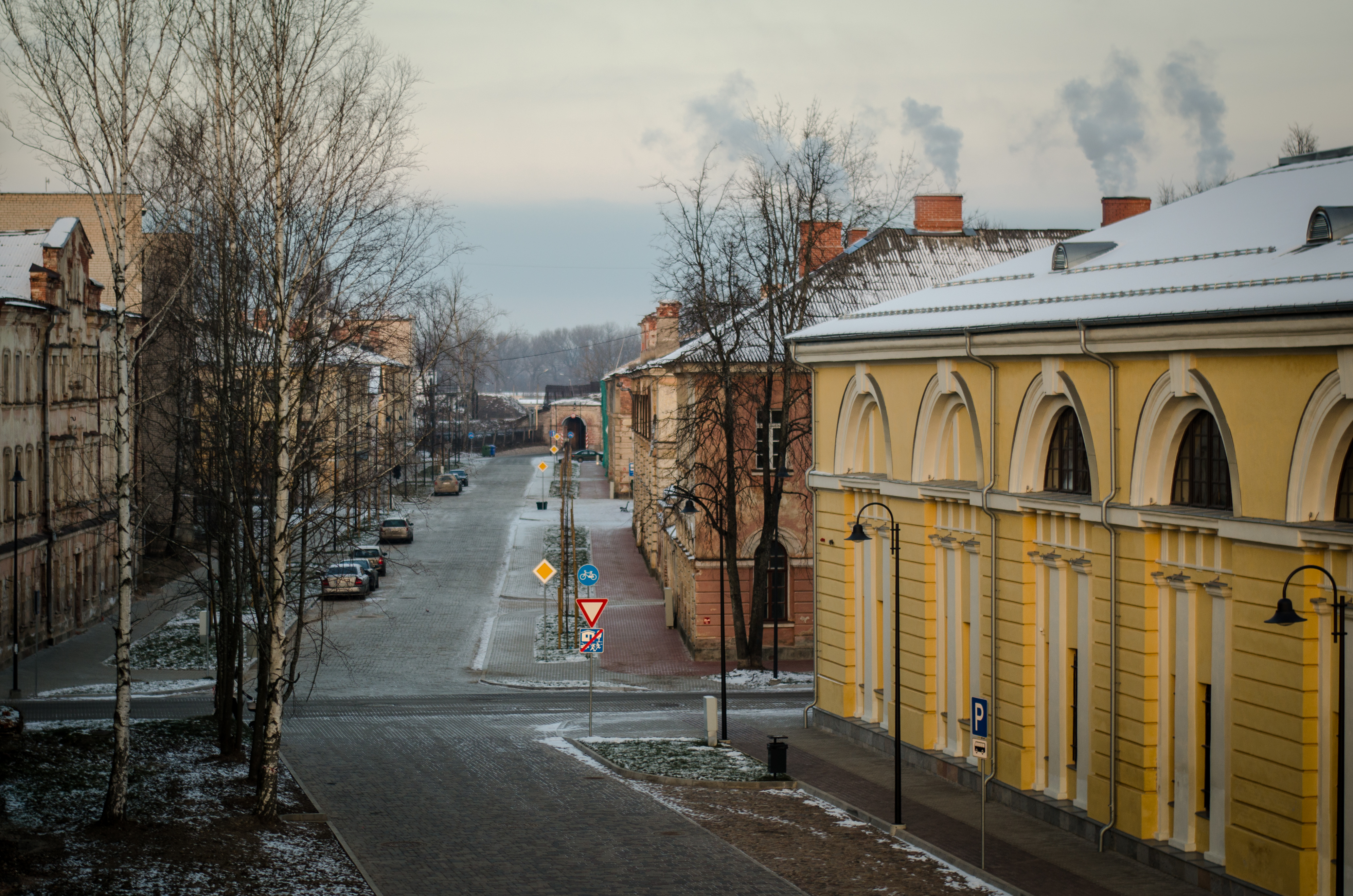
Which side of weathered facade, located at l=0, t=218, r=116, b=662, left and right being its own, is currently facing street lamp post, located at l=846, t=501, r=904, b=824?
front

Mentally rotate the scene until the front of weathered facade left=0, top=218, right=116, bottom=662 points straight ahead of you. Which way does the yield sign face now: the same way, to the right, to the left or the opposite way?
to the right

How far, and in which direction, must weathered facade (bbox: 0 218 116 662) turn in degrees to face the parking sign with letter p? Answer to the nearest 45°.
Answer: approximately 45° to its right

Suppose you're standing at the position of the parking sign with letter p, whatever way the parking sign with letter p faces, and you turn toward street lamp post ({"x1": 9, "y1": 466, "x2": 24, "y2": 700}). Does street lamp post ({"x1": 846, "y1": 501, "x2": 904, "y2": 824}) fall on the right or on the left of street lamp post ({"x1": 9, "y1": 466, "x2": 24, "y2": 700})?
right

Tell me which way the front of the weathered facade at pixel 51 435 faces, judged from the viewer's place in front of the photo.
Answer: facing the viewer and to the right of the viewer

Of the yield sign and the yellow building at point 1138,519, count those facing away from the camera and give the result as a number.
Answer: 0

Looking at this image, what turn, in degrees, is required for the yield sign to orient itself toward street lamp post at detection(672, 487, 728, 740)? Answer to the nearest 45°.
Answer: approximately 135° to its left

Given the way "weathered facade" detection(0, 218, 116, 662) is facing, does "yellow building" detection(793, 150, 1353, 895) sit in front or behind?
in front

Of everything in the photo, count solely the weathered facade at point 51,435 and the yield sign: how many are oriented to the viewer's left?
0

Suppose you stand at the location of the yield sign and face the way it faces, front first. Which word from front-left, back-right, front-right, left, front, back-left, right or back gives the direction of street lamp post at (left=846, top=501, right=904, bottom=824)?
front-left

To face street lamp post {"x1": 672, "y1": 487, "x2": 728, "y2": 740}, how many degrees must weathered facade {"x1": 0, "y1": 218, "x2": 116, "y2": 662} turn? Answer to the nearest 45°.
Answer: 0° — it already faces it

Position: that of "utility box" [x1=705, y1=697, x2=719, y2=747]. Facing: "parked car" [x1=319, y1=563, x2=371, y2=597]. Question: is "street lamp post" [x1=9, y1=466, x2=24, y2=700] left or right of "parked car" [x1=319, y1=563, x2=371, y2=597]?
left

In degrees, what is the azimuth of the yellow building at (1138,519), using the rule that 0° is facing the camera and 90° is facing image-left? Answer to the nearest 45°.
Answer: approximately 45°

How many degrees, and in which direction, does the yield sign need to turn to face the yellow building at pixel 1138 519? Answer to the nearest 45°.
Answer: approximately 45° to its left

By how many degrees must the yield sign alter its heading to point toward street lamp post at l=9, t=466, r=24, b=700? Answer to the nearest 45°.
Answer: approximately 135° to its right

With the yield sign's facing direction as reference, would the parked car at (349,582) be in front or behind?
behind

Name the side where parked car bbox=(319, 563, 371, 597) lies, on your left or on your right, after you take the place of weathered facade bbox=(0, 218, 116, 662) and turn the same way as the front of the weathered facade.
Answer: on your left
